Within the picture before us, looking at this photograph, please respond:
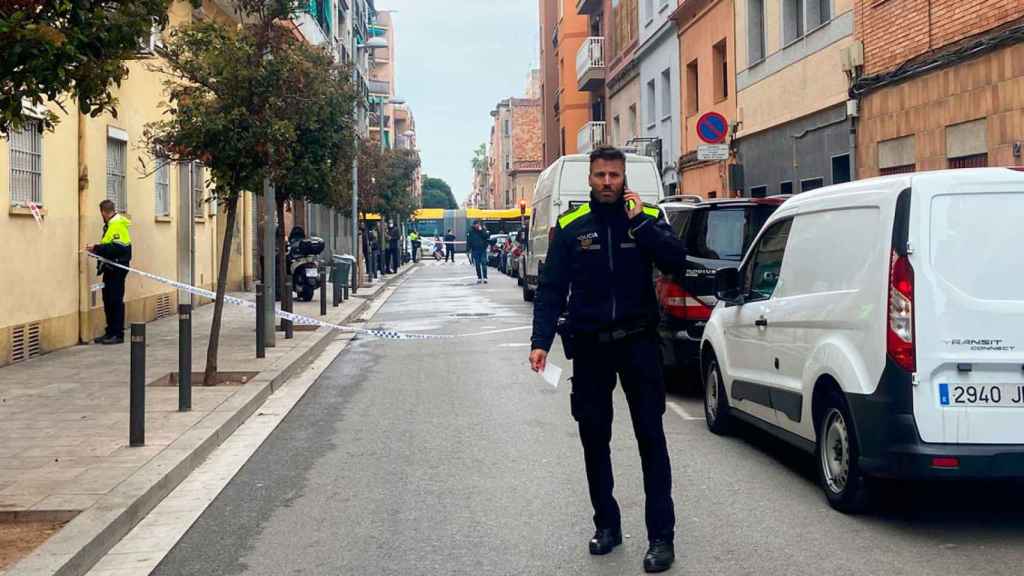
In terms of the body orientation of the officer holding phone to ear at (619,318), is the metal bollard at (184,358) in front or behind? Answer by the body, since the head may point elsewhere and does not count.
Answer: behind

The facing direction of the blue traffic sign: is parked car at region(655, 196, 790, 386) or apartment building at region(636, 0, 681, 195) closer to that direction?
the parked car

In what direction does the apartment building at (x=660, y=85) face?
to the viewer's left

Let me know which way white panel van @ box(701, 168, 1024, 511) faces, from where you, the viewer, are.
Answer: facing away from the viewer and to the left of the viewer

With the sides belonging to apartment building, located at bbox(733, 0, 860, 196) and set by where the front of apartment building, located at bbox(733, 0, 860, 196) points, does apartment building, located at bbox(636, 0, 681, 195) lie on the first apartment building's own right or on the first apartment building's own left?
on the first apartment building's own right

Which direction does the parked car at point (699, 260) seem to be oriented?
away from the camera

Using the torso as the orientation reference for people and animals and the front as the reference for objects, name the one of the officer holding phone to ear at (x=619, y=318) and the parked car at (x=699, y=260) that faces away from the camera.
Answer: the parked car

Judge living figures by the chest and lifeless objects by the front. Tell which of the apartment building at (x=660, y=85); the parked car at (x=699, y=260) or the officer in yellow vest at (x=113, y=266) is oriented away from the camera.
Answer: the parked car

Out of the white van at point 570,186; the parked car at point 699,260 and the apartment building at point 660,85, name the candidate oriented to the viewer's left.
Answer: the apartment building

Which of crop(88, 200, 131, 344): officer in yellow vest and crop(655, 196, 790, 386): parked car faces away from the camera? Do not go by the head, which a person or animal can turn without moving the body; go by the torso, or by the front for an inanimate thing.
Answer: the parked car

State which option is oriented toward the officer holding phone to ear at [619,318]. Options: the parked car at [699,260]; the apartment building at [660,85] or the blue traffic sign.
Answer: the blue traffic sign
